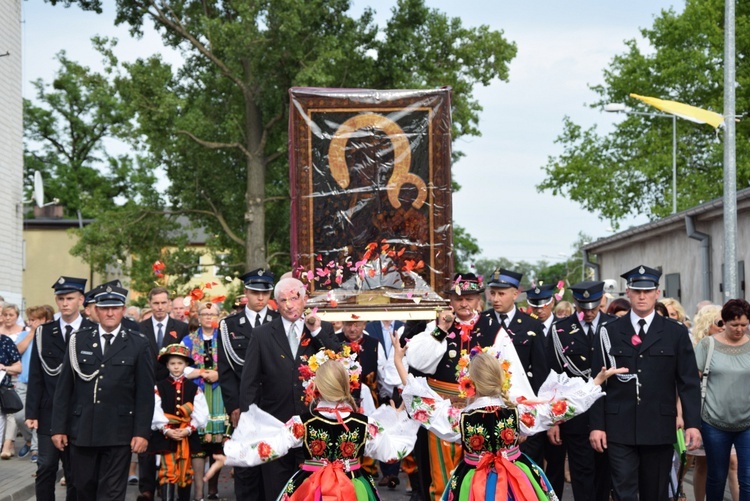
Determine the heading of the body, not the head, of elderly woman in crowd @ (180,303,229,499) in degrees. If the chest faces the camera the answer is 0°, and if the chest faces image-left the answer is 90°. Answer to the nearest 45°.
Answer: approximately 0°

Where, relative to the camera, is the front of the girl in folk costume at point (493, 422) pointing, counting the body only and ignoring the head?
away from the camera

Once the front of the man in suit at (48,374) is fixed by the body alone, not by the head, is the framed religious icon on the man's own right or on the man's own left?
on the man's own left

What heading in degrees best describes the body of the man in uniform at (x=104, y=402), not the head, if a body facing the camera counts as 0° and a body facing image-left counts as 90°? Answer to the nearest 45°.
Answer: approximately 0°

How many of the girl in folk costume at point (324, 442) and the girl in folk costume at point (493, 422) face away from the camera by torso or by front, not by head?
2

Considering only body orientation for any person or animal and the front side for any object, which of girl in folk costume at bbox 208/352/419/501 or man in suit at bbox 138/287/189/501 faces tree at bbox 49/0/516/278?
the girl in folk costume

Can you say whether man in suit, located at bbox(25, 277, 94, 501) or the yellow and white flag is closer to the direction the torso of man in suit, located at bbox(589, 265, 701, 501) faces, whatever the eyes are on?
the man in suit

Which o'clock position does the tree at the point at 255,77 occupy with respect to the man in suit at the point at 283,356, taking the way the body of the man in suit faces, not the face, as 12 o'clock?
The tree is roughly at 6 o'clock from the man in suit.

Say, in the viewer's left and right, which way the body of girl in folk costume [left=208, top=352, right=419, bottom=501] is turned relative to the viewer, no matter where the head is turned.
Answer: facing away from the viewer

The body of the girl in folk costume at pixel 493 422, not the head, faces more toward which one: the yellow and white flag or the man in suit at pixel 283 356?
the yellow and white flag

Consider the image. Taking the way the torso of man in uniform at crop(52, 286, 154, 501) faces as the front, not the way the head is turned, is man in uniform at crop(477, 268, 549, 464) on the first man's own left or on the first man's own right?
on the first man's own left

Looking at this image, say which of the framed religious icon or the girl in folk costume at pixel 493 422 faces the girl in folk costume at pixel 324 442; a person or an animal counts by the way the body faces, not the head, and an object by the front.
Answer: the framed religious icon
